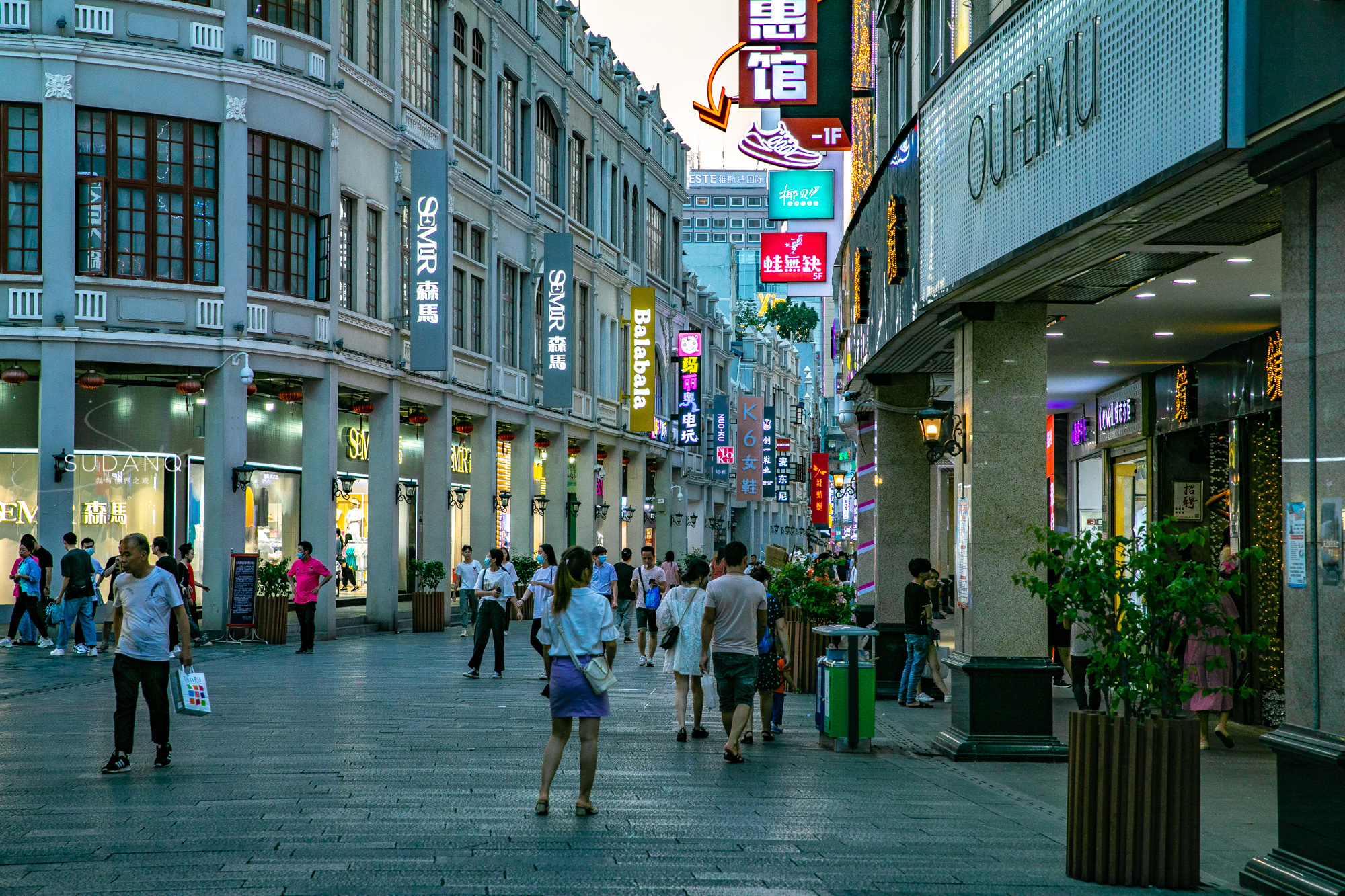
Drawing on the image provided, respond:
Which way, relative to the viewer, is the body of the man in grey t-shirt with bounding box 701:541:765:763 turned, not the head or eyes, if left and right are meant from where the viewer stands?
facing away from the viewer

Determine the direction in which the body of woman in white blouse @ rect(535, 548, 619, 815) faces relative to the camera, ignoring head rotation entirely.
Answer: away from the camera

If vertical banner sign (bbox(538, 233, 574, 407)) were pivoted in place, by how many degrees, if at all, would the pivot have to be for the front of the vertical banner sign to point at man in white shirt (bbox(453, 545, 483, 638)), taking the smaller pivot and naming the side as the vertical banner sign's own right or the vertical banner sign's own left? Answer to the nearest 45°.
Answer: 0° — it already faces them

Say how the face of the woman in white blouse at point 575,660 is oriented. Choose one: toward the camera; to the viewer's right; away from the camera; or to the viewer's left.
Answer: away from the camera

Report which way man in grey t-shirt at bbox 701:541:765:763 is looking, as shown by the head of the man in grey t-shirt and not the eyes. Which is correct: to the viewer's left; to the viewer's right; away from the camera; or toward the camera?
away from the camera

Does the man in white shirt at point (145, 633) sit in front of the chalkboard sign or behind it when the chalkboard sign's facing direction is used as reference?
in front

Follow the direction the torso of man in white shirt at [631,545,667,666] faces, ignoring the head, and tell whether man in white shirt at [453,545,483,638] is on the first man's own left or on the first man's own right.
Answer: on the first man's own right
